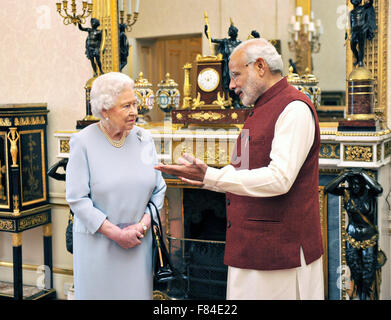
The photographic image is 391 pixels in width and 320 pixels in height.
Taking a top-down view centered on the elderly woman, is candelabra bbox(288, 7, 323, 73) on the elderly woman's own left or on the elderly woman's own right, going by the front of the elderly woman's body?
on the elderly woman's own left

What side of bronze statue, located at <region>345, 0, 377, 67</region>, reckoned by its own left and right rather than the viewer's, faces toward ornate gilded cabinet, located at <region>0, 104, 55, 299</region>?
right

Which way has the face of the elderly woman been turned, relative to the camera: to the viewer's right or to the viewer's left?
to the viewer's right

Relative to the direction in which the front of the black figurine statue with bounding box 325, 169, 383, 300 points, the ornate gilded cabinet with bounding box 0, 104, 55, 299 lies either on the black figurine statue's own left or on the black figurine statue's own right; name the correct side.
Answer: on the black figurine statue's own right

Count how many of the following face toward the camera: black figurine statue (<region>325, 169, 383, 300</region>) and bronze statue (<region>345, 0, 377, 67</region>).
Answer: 2

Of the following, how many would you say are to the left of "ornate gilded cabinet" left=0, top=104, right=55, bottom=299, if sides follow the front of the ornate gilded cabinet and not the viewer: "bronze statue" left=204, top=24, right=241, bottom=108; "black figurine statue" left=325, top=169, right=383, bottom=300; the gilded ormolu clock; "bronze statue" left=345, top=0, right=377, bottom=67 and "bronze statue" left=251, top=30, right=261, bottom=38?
5

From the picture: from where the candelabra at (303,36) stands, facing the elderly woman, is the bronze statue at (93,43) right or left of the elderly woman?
right

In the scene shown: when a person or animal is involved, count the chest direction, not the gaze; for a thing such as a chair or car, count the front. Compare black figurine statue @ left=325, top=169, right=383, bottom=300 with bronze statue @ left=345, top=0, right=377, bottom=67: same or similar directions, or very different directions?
same or similar directions

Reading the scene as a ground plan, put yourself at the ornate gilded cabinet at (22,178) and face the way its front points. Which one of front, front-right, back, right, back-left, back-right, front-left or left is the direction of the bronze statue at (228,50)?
left

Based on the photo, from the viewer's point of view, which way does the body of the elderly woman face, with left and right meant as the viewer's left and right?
facing the viewer and to the right of the viewer

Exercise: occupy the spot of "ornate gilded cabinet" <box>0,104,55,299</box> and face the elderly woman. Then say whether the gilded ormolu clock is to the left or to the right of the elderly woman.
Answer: left

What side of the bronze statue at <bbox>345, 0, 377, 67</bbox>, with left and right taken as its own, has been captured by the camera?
front

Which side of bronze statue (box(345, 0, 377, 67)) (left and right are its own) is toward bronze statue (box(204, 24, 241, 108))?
right

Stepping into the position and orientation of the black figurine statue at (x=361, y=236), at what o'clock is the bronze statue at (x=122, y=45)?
The bronze statue is roughly at 4 o'clock from the black figurine statue.

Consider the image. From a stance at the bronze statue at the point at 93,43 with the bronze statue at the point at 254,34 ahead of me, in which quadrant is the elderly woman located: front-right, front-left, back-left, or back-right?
front-right

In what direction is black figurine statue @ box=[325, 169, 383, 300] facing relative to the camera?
toward the camera

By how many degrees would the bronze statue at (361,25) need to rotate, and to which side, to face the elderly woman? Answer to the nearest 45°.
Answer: approximately 45° to its right
